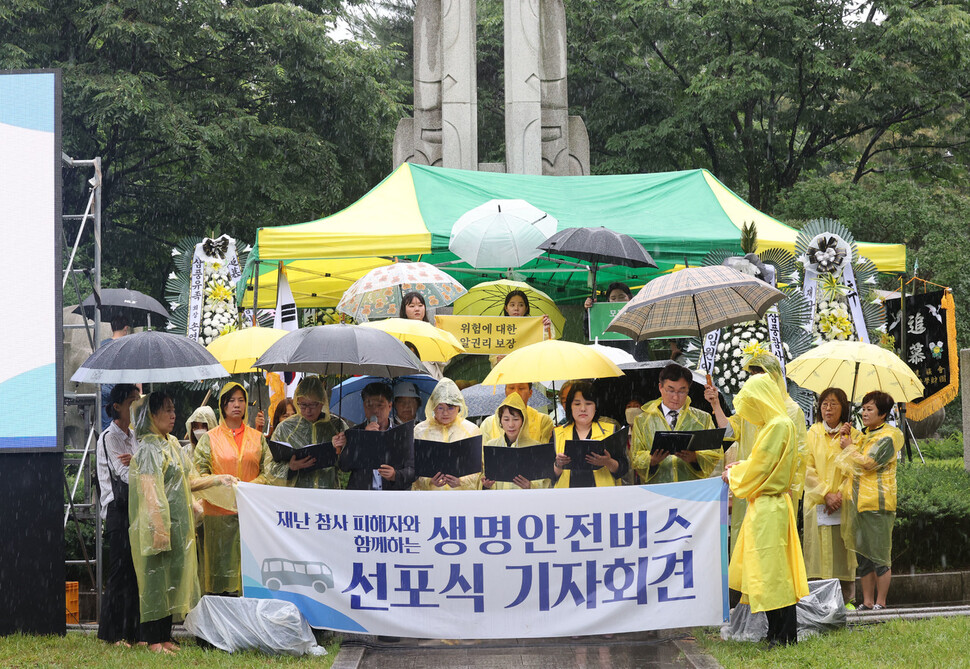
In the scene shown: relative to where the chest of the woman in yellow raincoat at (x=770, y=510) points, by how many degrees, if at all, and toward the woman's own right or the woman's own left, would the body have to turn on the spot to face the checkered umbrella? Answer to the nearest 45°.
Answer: approximately 90° to the woman's own right

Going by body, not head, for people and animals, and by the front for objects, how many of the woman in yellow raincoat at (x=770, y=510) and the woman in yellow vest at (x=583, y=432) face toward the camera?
1

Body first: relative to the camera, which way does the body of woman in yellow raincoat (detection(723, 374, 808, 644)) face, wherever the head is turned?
to the viewer's left

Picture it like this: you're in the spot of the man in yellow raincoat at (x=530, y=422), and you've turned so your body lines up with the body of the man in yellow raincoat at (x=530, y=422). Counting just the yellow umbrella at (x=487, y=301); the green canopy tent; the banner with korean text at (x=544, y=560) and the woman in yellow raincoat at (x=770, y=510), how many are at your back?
2

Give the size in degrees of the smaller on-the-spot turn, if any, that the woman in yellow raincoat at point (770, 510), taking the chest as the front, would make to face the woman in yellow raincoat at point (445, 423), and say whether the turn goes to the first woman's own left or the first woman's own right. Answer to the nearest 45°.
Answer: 0° — they already face them

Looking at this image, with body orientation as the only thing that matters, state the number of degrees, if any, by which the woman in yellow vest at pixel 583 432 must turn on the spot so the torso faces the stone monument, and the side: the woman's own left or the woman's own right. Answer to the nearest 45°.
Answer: approximately 180°

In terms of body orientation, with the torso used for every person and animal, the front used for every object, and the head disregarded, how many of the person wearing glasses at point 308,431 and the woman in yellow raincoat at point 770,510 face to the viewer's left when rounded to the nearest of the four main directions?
1

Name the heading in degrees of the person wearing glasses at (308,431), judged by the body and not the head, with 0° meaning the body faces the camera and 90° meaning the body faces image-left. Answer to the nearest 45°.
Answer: approximately 0°

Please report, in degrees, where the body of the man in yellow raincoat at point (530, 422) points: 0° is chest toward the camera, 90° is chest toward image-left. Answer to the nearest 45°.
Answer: approximately 0°

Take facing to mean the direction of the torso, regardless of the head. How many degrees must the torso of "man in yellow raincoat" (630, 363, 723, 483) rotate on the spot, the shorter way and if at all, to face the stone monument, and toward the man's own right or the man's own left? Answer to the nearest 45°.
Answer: approximately 180°

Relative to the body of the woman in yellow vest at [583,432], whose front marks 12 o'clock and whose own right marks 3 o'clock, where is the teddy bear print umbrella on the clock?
The teddy bear print umbrella is roughly at 5 o'clock from the woman in yellow vest.

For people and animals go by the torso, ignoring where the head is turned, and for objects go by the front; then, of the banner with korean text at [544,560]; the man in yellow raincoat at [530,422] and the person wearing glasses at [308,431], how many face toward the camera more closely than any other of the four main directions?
3

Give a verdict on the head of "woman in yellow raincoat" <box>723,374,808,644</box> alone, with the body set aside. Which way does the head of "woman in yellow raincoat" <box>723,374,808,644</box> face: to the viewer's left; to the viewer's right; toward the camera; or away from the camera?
to the viewer's left

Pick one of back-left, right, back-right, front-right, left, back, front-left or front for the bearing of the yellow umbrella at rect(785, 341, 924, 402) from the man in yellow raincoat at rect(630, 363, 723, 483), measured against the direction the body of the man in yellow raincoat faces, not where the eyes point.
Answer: back-left
